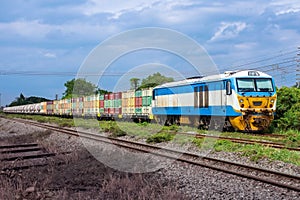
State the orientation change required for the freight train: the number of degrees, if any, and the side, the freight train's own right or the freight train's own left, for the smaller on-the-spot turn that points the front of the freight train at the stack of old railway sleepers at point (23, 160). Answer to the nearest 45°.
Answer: approximately 90° to the freight train's own right

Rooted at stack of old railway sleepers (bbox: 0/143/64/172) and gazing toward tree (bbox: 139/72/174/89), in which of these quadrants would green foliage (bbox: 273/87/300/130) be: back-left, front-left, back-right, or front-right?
front-right

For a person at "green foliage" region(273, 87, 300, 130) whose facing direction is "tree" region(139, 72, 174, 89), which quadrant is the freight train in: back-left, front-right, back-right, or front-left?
front-left

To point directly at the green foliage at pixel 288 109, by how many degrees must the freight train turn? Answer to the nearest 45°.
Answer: approximately 45° to its left

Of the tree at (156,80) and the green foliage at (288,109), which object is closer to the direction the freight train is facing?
the green foliage

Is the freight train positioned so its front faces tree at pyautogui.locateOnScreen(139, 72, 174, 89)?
no
